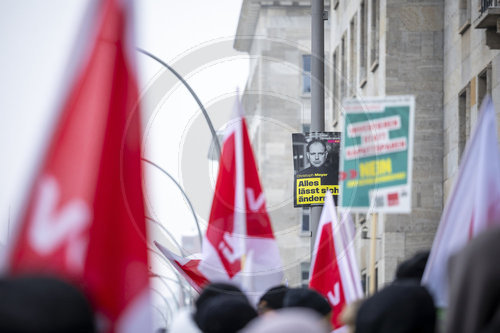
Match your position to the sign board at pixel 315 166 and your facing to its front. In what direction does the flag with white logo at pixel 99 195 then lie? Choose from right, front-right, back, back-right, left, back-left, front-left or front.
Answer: front

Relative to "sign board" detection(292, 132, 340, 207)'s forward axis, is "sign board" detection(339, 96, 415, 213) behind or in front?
in front

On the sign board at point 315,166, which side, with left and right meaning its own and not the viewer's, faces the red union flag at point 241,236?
front

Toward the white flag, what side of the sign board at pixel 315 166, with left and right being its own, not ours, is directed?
front

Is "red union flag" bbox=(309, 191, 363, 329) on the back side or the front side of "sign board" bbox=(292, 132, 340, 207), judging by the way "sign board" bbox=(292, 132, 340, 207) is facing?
on the front side

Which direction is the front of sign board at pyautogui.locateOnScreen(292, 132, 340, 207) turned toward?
toward the camera
